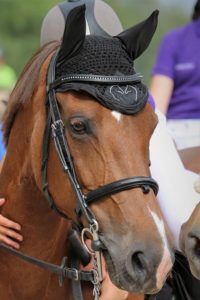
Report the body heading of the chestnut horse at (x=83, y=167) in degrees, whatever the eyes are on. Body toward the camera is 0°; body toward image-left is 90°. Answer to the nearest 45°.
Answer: approximately 315°

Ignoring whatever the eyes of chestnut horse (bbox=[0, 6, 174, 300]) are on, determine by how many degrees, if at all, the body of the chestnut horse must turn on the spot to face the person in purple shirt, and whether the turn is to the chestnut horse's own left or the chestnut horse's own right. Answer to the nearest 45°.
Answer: approximately 90° to the chestnut horse's own left
